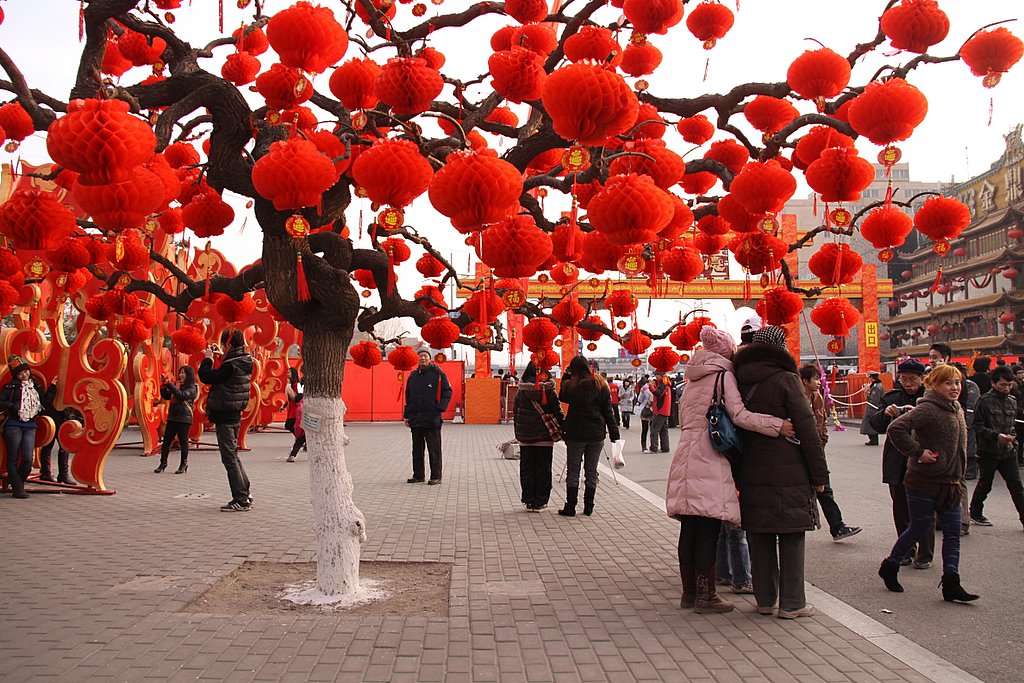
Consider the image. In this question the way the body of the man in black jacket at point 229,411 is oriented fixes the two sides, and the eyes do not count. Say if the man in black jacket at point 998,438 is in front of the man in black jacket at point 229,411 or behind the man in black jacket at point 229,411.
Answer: behind

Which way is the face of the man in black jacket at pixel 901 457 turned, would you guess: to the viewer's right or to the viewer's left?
to the viewer's left

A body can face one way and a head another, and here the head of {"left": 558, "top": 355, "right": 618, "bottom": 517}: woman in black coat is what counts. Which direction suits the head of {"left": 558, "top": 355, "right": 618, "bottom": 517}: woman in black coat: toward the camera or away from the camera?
away from the camera

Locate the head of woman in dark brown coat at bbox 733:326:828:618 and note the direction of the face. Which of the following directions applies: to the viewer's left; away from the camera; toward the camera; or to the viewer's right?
away from the camera

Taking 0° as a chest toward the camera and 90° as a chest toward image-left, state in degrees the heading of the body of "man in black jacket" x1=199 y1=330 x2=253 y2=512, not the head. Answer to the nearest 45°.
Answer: approximately 90°
